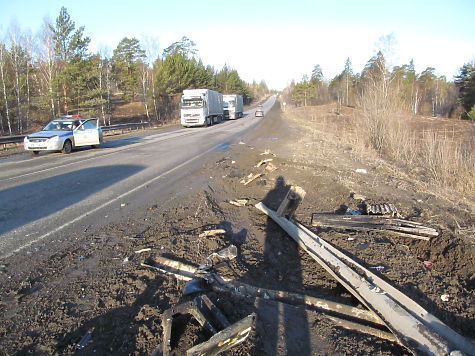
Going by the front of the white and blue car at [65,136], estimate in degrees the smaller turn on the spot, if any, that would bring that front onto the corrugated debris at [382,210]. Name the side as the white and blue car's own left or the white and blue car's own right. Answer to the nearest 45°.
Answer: approximately 45° to the white and blue car's own left

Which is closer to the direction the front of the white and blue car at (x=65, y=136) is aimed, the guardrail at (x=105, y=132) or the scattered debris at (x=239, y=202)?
the scattered debris

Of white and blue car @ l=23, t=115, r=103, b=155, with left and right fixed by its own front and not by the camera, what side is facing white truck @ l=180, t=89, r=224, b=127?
back

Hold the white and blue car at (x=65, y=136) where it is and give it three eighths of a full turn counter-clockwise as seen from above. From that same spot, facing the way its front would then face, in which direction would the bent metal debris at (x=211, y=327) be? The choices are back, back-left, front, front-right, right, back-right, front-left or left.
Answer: right

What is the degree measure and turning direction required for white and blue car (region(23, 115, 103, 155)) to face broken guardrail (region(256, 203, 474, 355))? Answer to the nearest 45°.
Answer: approximately 45° to its left

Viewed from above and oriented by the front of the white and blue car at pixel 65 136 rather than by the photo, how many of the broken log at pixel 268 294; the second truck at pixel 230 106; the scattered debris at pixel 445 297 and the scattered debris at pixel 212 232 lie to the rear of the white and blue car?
1

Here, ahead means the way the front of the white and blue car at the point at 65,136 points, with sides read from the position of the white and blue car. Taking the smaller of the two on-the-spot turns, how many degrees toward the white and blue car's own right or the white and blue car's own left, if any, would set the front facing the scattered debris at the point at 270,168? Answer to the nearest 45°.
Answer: approximately 90° to the white and blue car's own left

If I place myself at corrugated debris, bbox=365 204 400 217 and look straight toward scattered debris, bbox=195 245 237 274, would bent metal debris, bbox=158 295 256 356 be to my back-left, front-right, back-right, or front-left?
front-left

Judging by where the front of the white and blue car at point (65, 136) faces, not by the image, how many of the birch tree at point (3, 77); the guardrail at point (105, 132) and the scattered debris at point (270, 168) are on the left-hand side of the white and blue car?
1

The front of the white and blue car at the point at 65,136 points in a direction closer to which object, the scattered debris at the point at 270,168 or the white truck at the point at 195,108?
the scattered debris

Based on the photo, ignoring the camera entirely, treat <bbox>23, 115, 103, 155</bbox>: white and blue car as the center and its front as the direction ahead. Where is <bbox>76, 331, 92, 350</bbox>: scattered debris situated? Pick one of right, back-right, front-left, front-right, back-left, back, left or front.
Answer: front-left

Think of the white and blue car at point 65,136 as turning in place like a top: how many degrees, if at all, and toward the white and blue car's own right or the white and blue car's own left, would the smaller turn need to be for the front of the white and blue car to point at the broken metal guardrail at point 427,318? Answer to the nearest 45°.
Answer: approximately 45° to the white and blue car's own left

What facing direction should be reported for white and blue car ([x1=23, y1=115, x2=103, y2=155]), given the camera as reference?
facing the viewer and to the left of the viewer
